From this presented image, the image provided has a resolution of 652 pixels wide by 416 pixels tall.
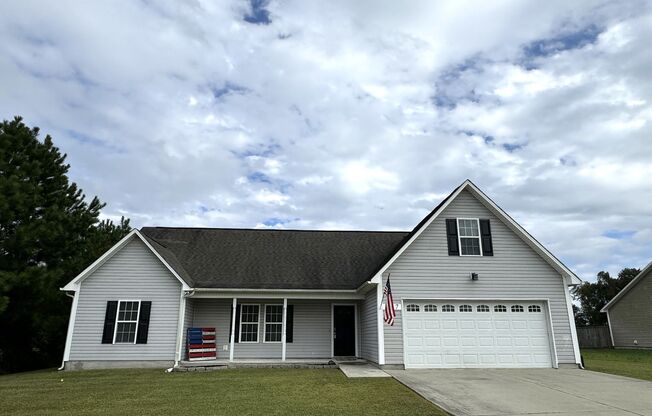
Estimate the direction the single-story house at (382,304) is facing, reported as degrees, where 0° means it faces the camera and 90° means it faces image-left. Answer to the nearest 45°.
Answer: approximately 0°

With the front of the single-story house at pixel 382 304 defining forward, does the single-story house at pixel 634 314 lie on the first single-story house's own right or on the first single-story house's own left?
on the first single-story house's own left

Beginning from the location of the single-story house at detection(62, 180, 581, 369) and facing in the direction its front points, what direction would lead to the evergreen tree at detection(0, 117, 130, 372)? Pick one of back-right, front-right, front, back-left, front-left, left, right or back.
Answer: right
